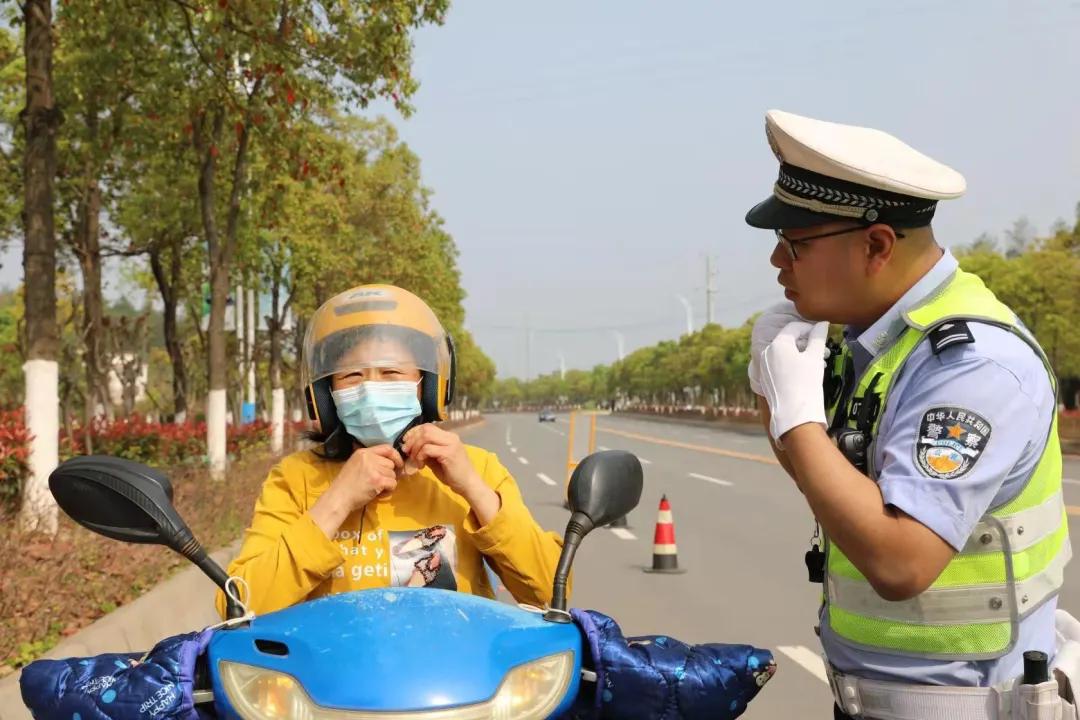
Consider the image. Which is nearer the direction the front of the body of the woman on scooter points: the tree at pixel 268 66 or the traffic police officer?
the traffic police officer

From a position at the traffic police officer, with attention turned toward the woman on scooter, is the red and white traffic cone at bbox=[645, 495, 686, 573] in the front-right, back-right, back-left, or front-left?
front-right

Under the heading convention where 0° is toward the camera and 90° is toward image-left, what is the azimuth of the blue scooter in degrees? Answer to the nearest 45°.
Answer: approximately 0°

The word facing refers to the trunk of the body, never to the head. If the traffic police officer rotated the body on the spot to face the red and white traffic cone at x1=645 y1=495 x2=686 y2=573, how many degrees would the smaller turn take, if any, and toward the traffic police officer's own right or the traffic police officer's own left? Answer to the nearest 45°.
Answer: approximately 90° to the traffic police officer's own right

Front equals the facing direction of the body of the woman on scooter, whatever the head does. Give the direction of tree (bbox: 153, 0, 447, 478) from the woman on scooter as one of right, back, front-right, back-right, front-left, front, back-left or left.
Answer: back

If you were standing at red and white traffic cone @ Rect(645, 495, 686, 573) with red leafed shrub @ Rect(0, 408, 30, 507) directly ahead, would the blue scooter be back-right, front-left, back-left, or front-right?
front-left

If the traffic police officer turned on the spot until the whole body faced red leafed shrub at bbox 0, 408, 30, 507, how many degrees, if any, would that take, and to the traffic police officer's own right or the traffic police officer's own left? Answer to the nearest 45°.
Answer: approximately 45° to the traffic police officer's own right

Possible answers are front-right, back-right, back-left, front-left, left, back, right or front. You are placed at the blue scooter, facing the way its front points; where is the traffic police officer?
left

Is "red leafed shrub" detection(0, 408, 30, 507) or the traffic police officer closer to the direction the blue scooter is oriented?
the traffic police officer

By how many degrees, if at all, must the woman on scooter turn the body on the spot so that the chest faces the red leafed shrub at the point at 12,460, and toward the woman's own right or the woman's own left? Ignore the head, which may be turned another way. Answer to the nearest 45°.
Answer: approximately 135° to the woman's own right

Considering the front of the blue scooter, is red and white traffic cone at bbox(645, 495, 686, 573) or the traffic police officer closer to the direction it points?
the traffic police officer

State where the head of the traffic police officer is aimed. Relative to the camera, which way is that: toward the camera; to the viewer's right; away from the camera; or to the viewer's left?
to the viewer's left

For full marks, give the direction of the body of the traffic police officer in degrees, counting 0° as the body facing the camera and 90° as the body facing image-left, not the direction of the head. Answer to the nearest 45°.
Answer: approximately 90°

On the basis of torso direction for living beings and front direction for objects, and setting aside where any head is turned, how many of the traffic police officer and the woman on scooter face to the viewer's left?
1

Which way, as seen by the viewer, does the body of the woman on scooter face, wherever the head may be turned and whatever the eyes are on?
toward the camera
